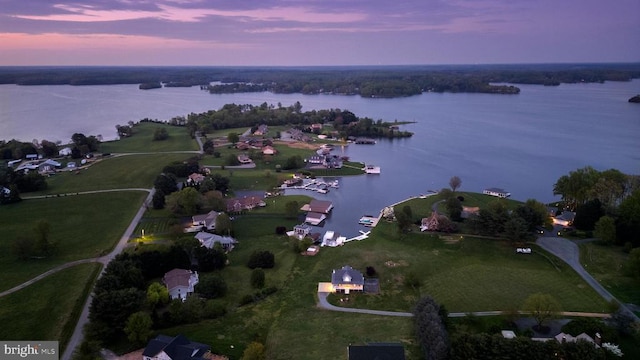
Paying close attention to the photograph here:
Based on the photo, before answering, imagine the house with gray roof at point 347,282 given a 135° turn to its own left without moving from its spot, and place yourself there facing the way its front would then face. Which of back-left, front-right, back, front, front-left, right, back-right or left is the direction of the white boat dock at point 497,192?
front

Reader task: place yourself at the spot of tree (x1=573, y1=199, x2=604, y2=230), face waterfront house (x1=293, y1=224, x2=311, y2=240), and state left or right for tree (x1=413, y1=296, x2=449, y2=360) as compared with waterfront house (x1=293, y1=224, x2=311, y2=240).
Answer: left

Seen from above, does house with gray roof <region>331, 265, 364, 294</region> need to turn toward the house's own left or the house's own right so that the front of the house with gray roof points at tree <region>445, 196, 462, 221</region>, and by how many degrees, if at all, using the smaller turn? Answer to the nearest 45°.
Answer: approximately 135° to the house's own left

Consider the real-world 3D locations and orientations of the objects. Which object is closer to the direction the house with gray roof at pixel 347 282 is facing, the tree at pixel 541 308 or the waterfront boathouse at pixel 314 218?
the tree

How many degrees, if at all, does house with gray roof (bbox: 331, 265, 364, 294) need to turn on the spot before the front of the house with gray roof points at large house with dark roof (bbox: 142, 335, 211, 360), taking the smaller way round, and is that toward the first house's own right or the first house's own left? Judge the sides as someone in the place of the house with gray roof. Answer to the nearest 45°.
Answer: approximately 45° to the first house's own right

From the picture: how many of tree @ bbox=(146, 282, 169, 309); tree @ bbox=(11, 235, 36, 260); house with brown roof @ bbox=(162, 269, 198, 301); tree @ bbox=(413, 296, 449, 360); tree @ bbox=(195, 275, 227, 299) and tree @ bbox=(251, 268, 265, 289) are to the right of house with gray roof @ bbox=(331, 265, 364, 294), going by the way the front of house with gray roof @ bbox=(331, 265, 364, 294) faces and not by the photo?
5

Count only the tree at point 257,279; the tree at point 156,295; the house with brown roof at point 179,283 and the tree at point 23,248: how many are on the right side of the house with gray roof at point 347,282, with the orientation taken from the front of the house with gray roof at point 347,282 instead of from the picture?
4

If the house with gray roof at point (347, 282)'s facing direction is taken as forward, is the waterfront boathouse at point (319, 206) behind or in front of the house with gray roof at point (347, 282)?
behind

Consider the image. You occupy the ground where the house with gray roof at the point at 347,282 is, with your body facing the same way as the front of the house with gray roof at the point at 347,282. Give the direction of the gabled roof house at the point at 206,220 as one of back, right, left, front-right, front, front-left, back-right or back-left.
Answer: back-right

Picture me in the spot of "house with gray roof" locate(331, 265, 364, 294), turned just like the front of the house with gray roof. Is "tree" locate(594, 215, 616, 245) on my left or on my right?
on my left

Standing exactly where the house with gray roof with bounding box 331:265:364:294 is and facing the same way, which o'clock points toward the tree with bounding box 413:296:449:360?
The tree is roughly at 11 o'clock from the house with gray roof.

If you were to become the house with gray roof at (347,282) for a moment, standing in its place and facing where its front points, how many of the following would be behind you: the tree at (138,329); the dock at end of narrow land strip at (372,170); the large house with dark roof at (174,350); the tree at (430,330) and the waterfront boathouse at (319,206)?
2

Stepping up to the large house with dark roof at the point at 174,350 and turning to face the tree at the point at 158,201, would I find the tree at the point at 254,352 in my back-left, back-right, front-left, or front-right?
back-right

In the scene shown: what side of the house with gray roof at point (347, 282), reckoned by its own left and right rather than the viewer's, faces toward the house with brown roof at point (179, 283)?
right

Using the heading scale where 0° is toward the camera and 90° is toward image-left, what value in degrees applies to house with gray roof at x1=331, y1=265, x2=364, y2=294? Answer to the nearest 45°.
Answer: approximately 0°

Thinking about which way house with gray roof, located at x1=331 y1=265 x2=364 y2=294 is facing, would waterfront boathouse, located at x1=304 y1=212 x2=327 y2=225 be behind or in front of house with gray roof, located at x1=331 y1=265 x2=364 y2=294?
behind

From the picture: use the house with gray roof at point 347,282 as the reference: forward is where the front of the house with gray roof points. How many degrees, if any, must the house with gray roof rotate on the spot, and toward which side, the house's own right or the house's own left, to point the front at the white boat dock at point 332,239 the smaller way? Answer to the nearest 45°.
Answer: approximately 180°

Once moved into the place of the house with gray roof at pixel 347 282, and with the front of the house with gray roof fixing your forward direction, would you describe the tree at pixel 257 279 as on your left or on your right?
on your right
